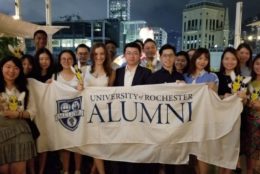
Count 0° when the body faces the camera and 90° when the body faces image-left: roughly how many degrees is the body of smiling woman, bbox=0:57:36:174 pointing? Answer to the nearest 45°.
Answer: approximately 0°

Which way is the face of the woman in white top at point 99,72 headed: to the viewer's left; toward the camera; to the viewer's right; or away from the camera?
toward the camera

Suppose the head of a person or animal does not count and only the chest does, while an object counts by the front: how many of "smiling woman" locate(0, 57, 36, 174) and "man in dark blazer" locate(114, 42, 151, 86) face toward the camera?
2

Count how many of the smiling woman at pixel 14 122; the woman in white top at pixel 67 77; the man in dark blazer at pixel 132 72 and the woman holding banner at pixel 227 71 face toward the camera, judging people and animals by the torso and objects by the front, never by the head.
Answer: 4

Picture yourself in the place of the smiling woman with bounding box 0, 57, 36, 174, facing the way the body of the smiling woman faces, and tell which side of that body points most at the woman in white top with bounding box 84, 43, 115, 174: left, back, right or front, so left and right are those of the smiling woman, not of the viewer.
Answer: left

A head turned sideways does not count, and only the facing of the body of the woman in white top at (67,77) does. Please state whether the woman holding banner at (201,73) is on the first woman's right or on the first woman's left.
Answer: on the first woman's left

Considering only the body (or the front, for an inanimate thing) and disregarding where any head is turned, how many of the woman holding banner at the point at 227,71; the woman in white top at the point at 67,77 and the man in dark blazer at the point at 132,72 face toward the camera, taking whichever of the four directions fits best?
3

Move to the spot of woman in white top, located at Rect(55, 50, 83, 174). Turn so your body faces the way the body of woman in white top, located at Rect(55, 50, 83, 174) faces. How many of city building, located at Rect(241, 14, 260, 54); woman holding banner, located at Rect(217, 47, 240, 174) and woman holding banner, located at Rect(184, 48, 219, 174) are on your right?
0

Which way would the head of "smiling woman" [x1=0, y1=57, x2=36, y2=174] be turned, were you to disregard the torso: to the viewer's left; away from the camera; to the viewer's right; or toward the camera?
toward the camera

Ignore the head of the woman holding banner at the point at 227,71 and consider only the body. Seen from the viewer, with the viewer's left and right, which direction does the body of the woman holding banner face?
facing the viewer

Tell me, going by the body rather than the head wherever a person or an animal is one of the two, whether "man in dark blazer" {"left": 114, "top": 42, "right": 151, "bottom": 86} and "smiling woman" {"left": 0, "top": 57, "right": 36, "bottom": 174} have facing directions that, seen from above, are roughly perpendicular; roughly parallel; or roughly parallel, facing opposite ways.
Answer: roughly parallel

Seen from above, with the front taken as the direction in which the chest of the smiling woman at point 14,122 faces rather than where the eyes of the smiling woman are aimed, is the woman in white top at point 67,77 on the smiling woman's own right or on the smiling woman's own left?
on the smiling woman's own left

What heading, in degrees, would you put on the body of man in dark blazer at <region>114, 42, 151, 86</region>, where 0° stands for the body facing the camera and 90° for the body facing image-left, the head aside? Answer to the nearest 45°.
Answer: approximately 0°

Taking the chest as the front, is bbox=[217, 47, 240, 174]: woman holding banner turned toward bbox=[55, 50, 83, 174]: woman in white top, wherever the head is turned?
no

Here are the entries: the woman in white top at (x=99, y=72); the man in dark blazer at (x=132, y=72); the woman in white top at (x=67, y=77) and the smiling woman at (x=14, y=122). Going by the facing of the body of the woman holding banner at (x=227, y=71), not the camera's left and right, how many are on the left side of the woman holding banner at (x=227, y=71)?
0

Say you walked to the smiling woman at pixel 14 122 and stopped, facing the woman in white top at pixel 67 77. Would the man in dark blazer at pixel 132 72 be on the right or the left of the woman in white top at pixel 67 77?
right

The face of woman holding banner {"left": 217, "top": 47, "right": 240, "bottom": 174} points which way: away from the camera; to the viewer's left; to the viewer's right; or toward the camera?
toward the camera

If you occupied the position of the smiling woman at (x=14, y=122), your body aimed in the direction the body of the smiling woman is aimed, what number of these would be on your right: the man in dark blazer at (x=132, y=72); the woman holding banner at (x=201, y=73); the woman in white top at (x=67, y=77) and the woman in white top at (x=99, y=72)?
0

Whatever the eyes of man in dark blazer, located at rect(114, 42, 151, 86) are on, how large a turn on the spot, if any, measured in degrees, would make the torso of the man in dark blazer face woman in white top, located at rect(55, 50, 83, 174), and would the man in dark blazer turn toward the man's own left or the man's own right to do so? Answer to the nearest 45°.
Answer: approximately 90° to the man's own right

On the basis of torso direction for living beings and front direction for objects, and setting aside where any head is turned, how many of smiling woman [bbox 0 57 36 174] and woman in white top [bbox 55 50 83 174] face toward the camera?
2
